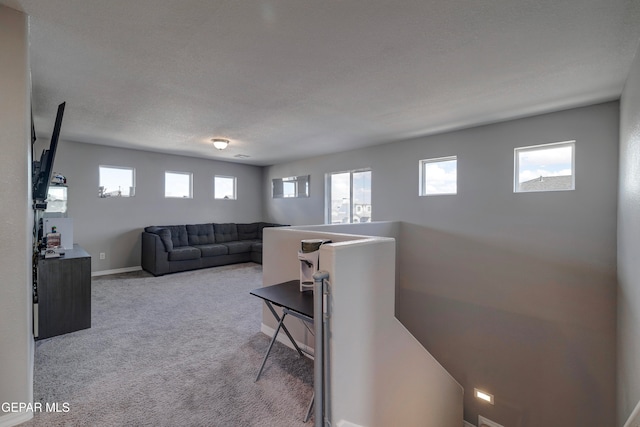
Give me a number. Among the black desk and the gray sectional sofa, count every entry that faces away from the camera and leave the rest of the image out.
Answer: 0

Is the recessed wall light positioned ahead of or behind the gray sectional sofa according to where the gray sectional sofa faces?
ahead

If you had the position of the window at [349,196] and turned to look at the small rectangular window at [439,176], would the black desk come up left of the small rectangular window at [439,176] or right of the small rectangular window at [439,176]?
right

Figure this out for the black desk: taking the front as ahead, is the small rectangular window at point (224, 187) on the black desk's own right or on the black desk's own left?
on the black desk's own right

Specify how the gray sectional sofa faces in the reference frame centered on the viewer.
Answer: facing the viewer and to the right of the viewer

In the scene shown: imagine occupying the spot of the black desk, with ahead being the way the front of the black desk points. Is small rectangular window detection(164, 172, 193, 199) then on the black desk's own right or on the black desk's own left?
on the black desk's own right

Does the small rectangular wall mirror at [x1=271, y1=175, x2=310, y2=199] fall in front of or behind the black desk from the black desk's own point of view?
behind
